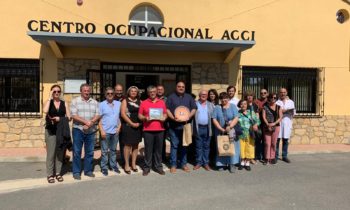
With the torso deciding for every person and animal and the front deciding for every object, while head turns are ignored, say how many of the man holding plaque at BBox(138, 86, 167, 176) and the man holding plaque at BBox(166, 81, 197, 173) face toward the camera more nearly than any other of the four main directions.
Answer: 2

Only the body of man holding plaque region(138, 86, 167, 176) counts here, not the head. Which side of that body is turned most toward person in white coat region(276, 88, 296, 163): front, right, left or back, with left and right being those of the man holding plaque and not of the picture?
left

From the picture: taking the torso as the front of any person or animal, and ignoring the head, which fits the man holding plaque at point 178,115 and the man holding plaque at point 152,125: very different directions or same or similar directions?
same or similar directions

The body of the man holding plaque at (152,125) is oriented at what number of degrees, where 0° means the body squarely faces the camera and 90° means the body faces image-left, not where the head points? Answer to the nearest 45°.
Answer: approximately 0°

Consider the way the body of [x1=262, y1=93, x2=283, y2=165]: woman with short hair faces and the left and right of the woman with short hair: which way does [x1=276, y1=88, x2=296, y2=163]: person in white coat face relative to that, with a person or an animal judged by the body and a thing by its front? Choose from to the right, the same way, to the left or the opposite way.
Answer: the same way

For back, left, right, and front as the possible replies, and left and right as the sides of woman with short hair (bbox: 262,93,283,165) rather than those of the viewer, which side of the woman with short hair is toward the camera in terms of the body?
front

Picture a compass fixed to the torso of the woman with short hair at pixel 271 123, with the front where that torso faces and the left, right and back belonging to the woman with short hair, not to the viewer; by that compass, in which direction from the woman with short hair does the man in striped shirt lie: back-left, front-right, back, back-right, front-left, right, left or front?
front-right

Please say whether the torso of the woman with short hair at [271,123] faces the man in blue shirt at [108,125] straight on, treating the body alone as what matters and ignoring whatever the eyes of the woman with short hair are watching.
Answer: no

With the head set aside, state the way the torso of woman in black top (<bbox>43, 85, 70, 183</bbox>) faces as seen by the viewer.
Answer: toward the camera

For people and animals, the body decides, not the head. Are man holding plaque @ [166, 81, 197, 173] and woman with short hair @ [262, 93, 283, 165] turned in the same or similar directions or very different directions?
same or similar directions

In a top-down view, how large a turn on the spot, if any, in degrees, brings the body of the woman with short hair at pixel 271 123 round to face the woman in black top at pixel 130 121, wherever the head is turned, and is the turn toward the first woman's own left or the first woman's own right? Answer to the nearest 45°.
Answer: approximately 45° to the first woman's own right

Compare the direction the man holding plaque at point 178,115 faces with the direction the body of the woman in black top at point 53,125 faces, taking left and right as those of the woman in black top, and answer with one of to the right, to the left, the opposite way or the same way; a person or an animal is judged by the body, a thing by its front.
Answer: the same way

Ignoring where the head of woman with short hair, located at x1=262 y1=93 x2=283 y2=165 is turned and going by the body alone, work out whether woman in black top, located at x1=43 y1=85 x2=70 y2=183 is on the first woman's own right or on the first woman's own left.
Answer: on the first woman's own right

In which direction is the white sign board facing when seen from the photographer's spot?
facing the viewer

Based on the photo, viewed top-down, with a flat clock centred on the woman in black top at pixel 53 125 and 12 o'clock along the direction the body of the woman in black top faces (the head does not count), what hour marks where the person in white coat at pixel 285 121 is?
The person in white coat is roughly at 9 o'clock from the woman in black top.

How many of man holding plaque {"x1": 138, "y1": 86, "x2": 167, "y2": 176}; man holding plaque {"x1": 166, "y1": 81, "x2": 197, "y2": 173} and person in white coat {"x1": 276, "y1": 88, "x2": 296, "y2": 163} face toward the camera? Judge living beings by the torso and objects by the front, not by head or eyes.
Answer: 3

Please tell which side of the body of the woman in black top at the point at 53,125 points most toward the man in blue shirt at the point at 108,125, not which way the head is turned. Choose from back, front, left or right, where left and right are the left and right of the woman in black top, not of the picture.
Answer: left

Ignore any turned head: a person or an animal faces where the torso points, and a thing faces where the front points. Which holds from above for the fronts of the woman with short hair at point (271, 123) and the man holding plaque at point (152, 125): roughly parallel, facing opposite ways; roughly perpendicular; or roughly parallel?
roughly parallel

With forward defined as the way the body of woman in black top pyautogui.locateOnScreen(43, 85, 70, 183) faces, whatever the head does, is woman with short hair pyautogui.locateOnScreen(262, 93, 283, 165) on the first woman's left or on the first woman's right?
on the first woman's left

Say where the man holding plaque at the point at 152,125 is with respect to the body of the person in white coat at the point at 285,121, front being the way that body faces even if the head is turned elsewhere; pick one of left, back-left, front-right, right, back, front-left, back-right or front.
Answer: front-right
